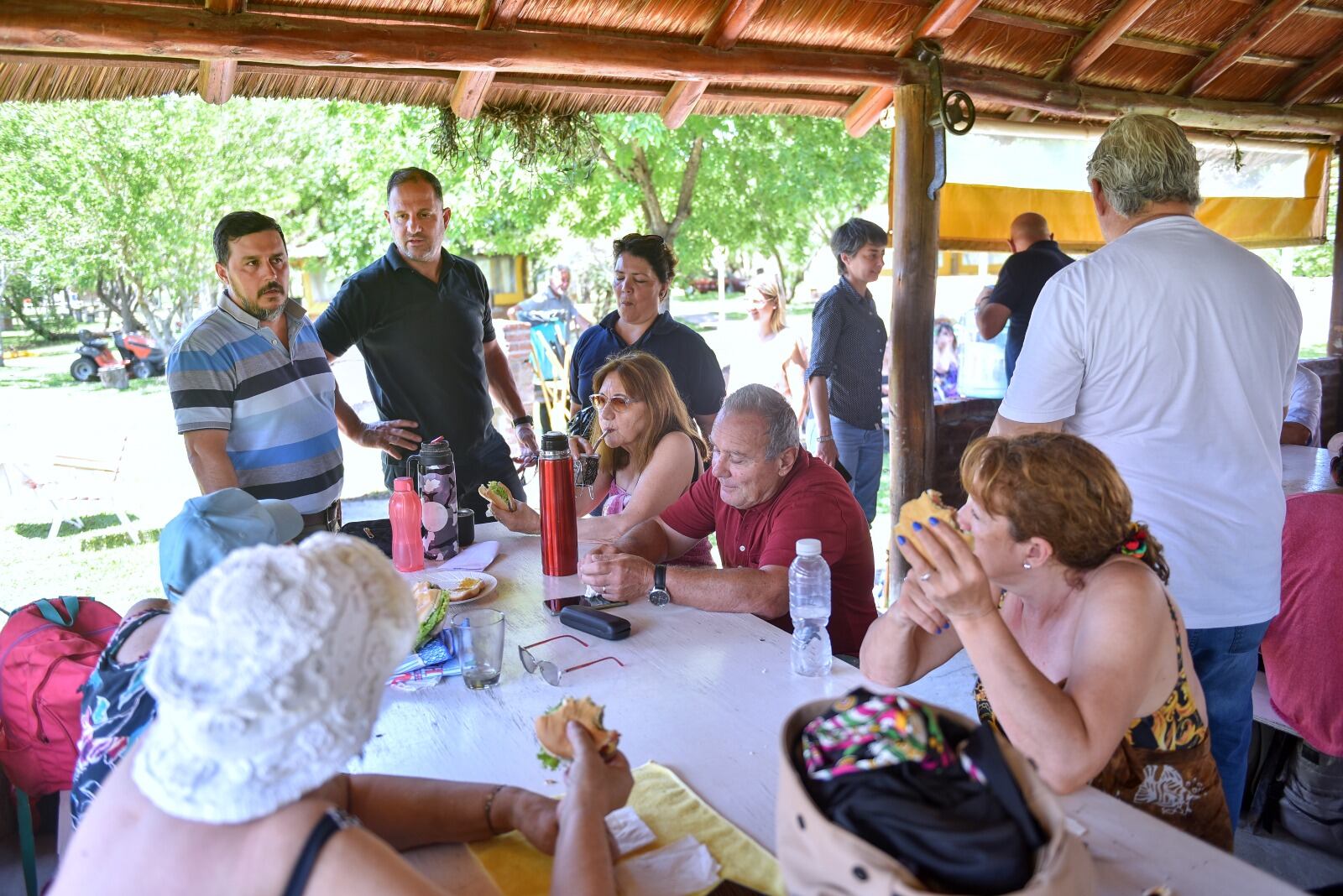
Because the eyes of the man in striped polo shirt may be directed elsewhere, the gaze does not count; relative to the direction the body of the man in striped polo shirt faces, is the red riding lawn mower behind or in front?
behind

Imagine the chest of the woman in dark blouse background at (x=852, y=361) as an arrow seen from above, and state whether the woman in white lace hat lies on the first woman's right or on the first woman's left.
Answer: on the first woman's right

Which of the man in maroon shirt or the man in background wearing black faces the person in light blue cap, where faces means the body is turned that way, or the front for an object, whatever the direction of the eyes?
the man in maroon shirt

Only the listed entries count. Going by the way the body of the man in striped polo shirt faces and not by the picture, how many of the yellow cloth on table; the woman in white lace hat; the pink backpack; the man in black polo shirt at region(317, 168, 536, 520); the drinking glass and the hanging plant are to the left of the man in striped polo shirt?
2

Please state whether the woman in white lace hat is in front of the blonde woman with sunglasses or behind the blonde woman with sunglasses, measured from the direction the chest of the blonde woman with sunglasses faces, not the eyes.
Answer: in front

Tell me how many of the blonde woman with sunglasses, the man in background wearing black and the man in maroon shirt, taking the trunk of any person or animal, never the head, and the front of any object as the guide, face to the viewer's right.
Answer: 0

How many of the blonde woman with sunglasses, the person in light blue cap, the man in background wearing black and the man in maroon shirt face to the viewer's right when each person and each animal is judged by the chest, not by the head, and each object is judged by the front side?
1

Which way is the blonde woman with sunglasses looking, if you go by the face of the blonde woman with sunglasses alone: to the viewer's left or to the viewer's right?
to the viewer's left

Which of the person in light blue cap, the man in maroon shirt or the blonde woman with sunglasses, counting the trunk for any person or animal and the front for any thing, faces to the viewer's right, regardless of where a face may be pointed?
the person in light blue cap

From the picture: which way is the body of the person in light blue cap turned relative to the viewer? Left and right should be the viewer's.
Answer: facing to the right of the viewer

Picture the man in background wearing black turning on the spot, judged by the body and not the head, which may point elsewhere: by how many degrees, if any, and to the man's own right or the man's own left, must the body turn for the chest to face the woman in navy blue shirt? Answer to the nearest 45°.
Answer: approximately 90° to the man's own left

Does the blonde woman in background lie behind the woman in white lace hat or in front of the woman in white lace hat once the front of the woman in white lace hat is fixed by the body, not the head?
in front

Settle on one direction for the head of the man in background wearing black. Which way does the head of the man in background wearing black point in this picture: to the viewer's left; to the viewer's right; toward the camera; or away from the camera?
away from the camera

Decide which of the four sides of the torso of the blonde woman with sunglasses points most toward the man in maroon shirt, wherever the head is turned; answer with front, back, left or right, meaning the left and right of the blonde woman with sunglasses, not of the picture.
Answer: left

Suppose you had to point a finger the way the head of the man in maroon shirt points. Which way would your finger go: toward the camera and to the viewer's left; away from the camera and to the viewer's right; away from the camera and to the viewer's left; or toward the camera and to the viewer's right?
toward the camera and to the viewer's left
